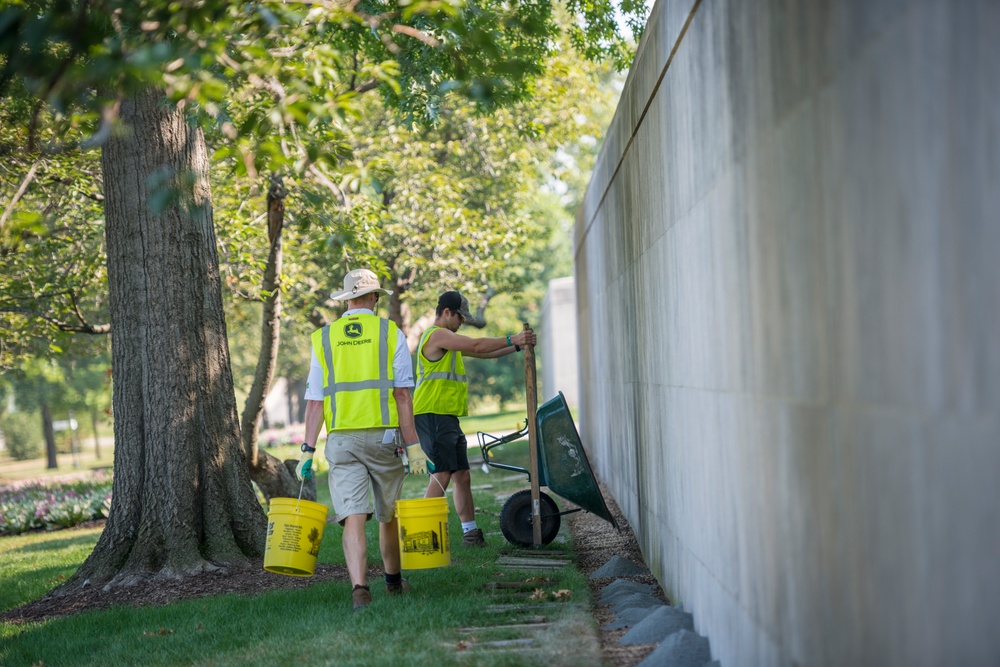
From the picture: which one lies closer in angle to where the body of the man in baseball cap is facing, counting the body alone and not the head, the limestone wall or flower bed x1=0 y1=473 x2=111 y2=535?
the limestone wall

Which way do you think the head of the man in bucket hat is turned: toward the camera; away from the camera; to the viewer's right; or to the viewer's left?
away from the camera

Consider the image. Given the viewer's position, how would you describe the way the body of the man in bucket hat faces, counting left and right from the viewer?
facing away from the viewer

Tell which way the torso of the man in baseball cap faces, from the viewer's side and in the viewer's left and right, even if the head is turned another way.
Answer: facing to the right of the viewer

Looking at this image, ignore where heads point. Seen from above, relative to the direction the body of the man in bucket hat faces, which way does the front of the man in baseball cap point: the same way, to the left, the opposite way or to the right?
to the right

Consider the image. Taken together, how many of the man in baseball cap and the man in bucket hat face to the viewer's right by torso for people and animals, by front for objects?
1

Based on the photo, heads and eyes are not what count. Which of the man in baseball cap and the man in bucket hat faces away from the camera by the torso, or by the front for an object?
the man in bucket hat

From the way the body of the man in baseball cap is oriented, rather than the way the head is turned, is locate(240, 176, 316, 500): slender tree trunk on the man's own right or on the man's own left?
on the man's own left

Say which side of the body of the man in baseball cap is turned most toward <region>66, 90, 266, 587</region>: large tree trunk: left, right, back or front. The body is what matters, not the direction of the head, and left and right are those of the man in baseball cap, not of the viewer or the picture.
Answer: back

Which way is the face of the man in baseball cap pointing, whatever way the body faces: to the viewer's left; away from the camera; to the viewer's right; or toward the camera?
to the viewer's right

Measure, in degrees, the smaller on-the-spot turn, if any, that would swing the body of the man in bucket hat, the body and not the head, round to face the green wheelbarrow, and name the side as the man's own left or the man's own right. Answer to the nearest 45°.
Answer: approximately 45° to the man's own right
